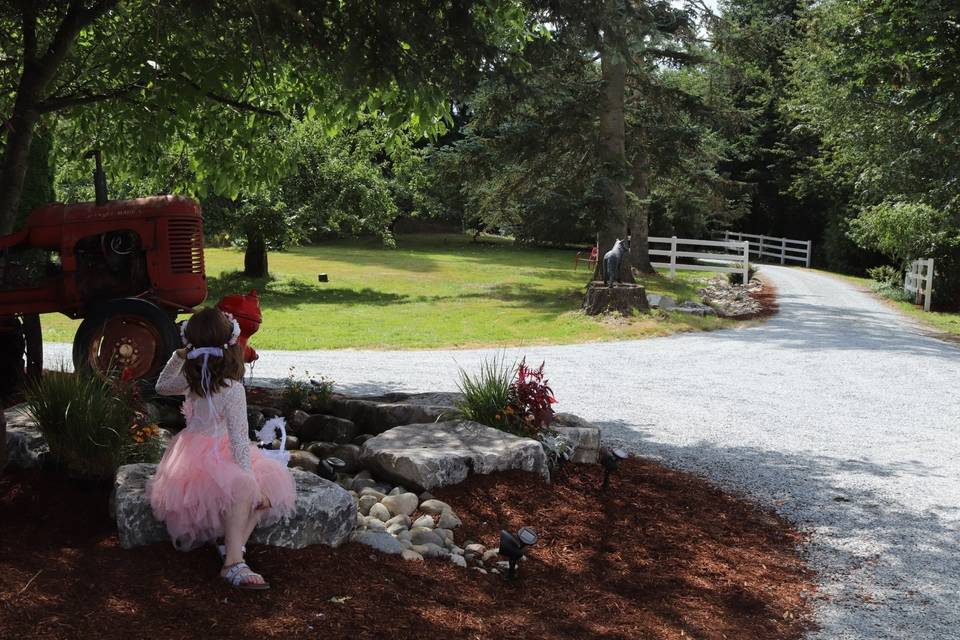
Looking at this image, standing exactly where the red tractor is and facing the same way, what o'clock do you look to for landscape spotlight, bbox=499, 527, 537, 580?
The landscape spotlight is roughly at 2 o'clock from the red tractor.

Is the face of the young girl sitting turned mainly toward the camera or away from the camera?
away from the camera

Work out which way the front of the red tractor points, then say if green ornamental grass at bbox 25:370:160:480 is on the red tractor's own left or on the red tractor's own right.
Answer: on the red tractor's own right

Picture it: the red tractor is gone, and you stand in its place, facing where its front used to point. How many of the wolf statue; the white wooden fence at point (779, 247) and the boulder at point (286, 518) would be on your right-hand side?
1

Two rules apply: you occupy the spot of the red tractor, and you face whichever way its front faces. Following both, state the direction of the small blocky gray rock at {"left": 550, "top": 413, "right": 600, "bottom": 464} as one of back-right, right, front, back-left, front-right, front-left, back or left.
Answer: front-right

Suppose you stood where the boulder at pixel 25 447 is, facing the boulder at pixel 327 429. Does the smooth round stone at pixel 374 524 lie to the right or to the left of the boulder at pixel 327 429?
right

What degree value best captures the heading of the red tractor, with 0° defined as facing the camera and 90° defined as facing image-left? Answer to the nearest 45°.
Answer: approximately 270°

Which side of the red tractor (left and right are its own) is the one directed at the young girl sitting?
right
